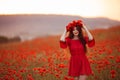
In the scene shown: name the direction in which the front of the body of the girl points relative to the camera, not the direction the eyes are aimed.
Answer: toward the camera

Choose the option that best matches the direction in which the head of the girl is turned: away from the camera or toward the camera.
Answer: toward the camera
